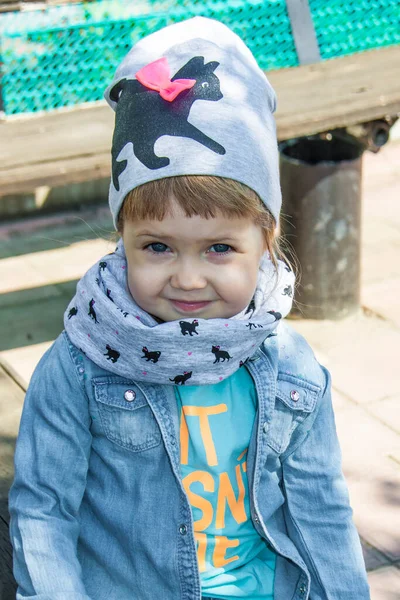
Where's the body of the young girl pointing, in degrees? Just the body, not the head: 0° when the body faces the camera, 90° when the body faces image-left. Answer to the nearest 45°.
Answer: approximately 0°

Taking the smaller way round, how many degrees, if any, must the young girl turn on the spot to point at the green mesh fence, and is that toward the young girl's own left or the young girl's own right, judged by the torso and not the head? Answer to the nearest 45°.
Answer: approximately 180°

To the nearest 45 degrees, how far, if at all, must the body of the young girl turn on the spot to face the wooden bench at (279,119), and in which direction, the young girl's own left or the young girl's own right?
approximately 180°

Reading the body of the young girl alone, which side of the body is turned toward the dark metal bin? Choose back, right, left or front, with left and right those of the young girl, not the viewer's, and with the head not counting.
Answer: back
